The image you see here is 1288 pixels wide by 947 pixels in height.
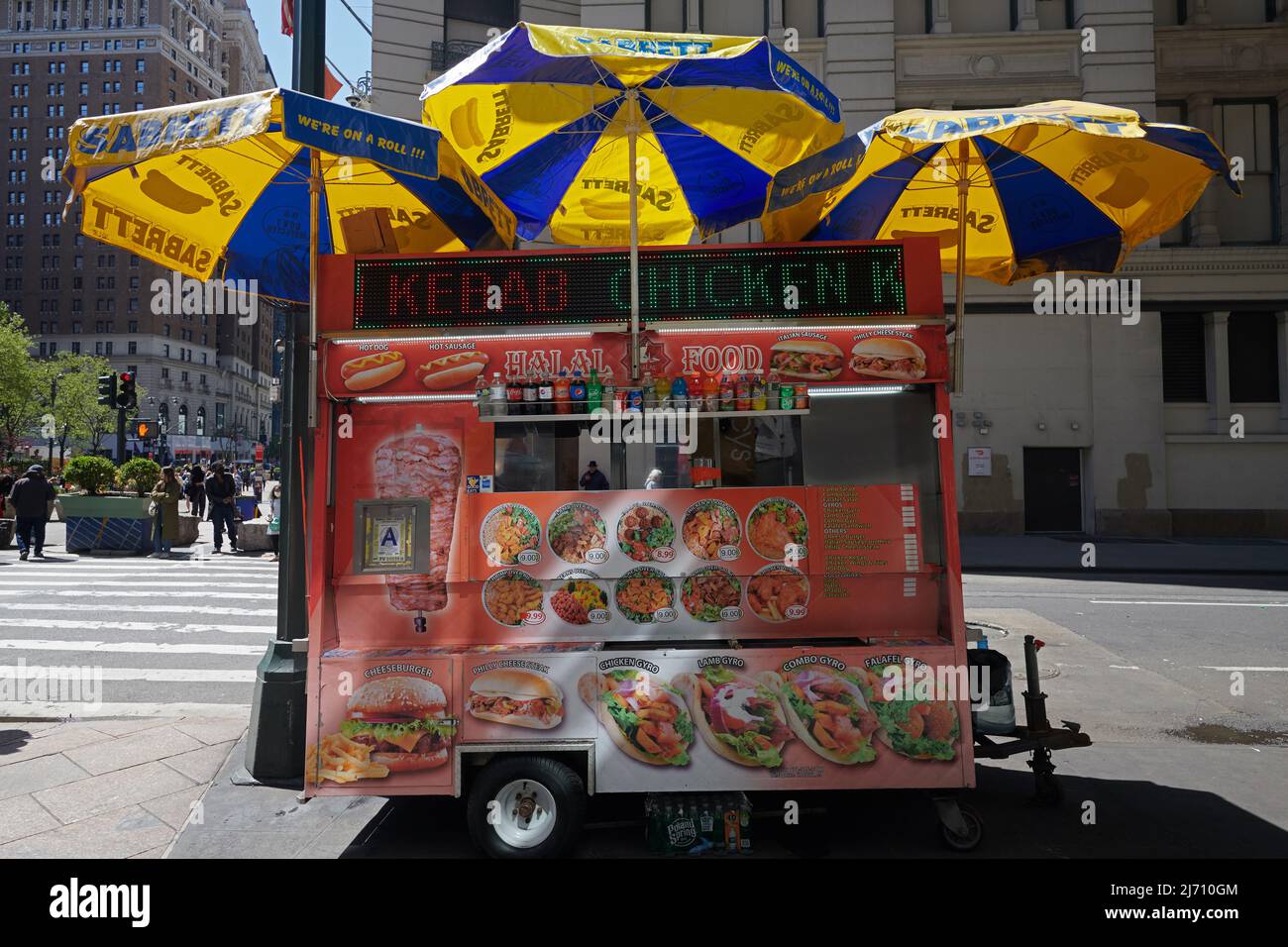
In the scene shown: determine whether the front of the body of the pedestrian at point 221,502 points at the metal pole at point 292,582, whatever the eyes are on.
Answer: yes

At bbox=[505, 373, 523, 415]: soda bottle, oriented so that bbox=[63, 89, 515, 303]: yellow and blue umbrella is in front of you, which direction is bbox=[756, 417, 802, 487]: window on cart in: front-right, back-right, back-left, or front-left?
back-right

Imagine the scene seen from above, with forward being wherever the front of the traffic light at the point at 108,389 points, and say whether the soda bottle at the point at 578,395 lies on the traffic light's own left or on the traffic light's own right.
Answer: on the traffic light's own left

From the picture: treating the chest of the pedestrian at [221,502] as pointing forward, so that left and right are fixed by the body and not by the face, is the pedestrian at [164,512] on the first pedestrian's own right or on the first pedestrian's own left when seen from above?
on the first pedestrian's own right
